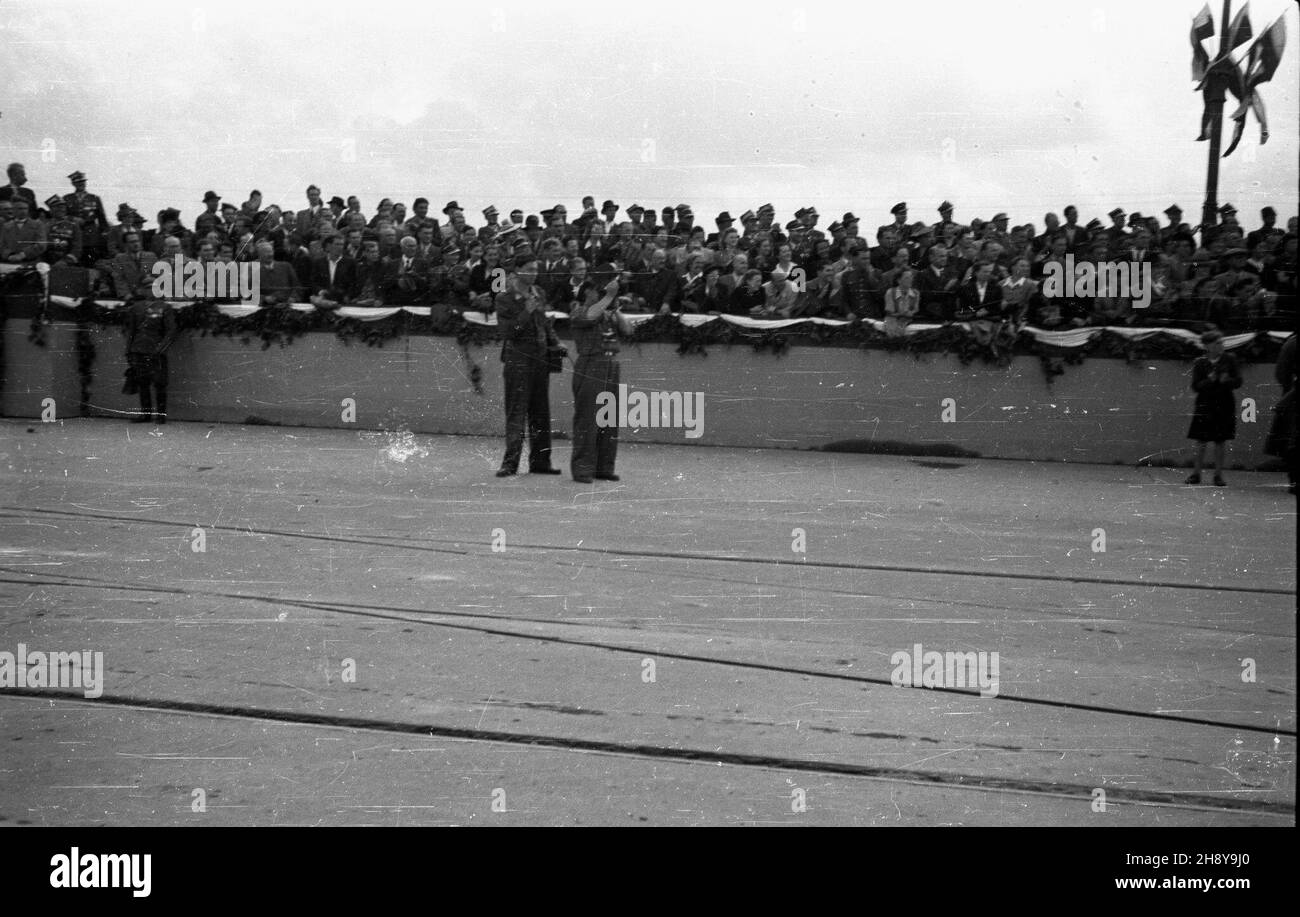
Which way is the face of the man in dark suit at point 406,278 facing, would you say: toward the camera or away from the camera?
toward the camera

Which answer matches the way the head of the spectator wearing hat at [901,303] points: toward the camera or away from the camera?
toward the camera

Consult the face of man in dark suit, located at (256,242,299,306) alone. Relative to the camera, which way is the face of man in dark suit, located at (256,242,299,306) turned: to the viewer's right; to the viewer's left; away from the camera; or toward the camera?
toward the camera

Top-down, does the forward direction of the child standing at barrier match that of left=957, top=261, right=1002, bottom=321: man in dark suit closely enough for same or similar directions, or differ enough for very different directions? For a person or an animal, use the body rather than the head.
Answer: same or similar directions

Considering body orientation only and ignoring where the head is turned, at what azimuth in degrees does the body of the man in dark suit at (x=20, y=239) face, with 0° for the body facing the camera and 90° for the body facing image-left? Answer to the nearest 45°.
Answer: approximately 0°

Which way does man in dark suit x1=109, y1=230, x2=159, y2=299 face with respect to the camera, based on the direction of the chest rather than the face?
toward the camera

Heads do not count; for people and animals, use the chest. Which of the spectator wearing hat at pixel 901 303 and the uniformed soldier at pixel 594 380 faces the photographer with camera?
the spectator wearing hat

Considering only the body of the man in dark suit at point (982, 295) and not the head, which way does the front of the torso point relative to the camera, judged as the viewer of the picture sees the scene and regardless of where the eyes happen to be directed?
toward the camera

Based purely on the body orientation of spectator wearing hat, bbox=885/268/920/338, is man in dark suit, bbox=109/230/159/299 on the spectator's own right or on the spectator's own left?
on the spectator's own right

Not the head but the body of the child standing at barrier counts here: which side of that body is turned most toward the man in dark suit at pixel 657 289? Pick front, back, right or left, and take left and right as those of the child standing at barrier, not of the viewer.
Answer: right

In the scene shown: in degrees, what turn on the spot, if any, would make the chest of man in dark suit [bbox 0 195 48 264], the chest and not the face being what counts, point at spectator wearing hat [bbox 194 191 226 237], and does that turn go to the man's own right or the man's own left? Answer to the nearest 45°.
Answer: approximately 90° to the man's own left

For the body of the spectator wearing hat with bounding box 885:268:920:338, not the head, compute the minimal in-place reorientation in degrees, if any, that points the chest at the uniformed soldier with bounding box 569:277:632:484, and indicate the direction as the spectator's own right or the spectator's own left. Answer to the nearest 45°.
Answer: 0° — they already face them

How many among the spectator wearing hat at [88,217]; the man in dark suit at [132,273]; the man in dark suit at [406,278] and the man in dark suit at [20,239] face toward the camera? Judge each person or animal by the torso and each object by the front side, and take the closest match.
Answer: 4

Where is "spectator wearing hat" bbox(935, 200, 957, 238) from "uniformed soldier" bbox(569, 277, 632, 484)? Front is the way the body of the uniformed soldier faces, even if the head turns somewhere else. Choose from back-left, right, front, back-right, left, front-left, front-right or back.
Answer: left

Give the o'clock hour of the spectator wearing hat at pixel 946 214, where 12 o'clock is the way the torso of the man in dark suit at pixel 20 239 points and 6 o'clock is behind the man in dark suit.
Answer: The spectator wearing hat is roughly at 10 o'clock from the man in dark suit.

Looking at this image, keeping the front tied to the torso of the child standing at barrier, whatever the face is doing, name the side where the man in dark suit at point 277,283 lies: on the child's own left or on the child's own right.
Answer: on the child's own right
